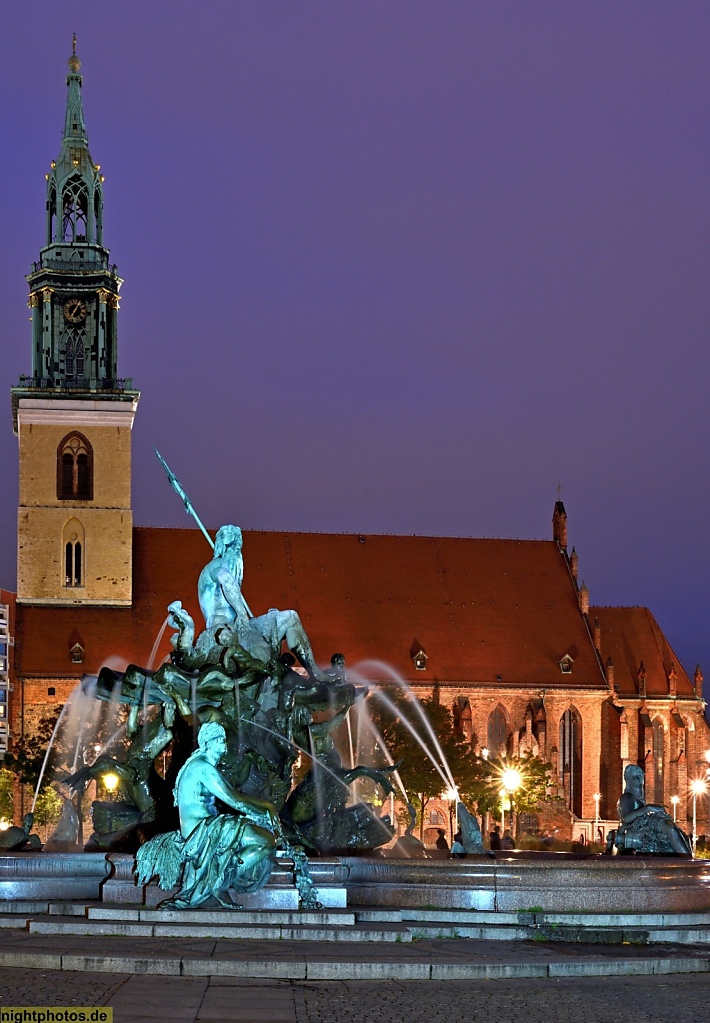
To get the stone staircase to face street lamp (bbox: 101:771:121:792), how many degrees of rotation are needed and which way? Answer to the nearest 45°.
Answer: approximately 135° to its right

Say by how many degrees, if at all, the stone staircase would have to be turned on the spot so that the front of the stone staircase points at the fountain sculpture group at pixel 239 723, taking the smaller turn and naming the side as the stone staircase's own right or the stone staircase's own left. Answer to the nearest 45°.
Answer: approximately 180°

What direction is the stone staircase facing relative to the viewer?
toward the camera
